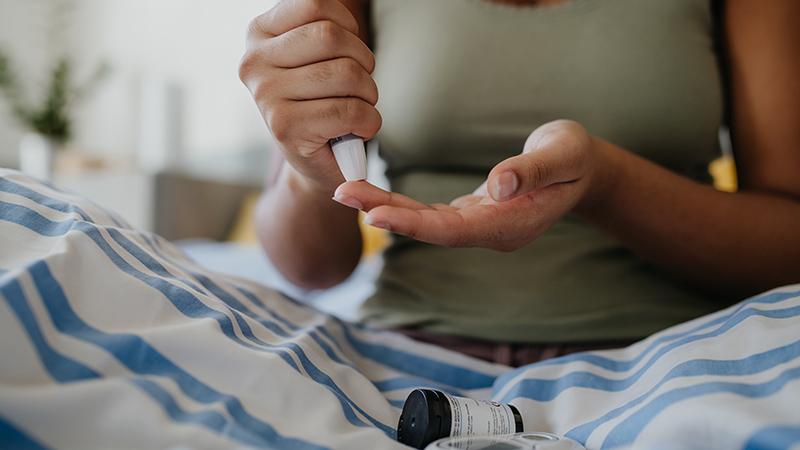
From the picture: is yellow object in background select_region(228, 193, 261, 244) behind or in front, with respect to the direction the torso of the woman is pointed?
behind

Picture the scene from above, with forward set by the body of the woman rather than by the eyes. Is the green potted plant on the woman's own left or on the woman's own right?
on the woman's own right

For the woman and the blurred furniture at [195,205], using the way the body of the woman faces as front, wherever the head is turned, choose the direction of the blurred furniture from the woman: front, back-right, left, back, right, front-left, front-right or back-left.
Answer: back-right

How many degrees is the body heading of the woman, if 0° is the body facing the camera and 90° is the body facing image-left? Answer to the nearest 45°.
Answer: approximately 0°
